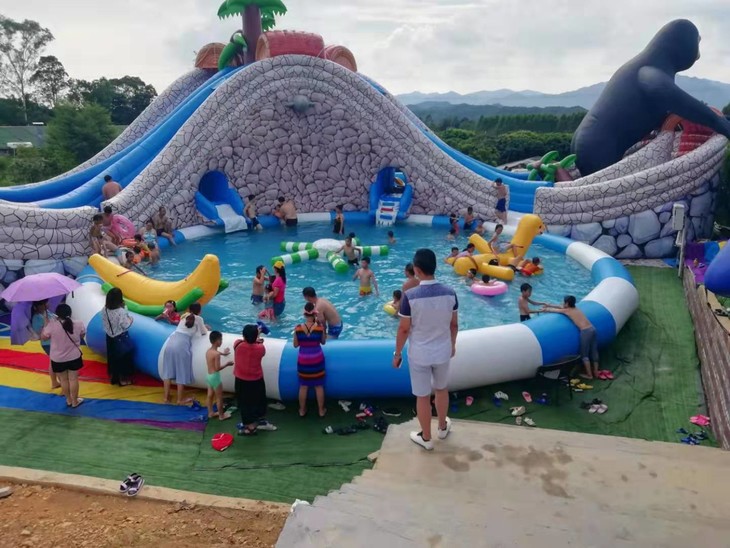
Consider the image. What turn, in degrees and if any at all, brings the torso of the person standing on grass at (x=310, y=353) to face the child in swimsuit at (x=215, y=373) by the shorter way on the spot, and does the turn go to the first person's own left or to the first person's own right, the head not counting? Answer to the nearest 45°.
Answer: approximately 90° to the first person's own left

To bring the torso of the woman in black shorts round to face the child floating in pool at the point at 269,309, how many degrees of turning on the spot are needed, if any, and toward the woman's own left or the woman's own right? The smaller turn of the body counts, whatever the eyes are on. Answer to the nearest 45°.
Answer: approximately 45° to the woman's own right

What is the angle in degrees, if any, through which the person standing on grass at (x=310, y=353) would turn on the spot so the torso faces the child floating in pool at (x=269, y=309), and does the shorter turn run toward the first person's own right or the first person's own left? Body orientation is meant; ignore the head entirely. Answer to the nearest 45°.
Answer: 0° — they already face them

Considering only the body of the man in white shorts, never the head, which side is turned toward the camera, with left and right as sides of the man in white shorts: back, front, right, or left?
back

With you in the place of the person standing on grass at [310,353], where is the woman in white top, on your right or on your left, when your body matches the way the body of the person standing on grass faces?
on your left

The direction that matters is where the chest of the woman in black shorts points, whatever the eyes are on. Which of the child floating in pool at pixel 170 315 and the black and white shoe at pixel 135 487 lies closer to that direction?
the child floating in pool

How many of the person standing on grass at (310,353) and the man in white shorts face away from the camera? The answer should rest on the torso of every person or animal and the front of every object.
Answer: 2

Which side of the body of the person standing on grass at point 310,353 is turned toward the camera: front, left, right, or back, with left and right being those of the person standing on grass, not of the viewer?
back

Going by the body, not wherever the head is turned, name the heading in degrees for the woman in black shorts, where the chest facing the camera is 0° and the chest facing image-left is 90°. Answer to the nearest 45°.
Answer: approximately 180°
